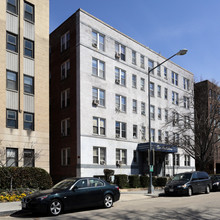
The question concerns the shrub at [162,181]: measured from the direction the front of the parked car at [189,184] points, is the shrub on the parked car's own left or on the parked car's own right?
on the parked car's own right

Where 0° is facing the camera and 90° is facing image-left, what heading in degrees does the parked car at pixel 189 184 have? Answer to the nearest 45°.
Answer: approximately 45°

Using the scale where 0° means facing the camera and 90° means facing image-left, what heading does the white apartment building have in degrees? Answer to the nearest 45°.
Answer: approximately 315°

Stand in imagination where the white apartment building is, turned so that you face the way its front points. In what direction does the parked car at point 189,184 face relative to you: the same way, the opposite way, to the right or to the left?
to the right
